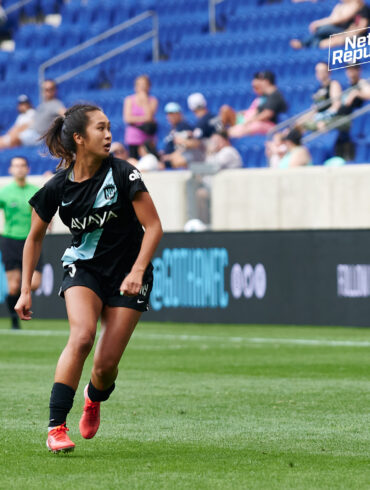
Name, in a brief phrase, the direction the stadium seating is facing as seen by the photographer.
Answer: facing the viewer

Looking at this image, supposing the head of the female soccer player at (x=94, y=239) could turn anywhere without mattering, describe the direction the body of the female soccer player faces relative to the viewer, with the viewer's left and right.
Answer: facing the viewer

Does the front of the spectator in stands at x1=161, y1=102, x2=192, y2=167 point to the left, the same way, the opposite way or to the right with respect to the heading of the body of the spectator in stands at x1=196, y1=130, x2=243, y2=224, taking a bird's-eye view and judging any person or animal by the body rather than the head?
the same way

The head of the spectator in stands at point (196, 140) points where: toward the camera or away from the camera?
toward the camera

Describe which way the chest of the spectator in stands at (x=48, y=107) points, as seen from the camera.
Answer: toward the camera

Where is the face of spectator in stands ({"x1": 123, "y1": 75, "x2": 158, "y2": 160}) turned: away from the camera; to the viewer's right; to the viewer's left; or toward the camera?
toward the camera

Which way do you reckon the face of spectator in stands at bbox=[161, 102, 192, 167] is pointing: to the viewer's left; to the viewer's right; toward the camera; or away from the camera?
toward the camera
